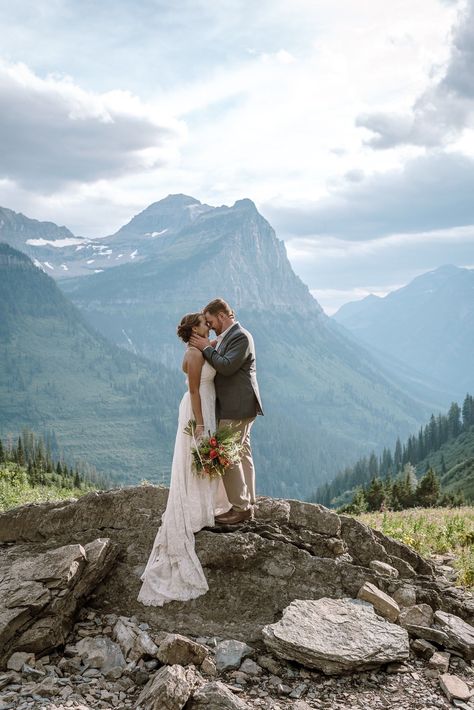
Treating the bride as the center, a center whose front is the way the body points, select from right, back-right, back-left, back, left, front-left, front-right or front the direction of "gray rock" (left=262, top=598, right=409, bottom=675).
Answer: front-right

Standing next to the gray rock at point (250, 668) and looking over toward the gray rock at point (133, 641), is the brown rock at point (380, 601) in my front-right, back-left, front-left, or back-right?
back-right

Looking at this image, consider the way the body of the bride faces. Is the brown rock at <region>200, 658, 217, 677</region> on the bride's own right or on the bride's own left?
on the bride's own right

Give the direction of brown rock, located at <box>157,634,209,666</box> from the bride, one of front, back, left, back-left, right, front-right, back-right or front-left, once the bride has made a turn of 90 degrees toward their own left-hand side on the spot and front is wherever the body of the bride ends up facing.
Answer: back

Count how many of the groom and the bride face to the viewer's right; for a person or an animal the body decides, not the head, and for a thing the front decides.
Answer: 1

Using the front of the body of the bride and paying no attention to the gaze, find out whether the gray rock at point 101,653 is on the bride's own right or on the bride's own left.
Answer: on the bride's own right

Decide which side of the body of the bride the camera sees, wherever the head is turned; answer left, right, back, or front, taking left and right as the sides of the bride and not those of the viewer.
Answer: right

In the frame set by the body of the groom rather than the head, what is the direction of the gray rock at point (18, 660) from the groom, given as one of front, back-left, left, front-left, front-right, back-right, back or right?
front-left

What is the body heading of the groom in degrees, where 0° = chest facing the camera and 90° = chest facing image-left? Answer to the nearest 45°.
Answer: approximately 90°

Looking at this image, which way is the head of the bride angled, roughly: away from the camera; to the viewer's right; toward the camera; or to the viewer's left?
to the viewer's right

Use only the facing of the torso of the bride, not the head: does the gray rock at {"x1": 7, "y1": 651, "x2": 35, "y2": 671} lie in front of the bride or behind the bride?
behind

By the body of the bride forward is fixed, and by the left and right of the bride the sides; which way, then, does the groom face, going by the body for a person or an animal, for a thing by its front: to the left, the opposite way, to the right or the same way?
the opposite way

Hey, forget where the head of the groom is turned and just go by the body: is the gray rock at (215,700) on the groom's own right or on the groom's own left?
on the groom's own left

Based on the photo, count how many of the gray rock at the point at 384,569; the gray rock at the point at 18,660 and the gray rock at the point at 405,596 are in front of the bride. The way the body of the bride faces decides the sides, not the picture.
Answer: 2
